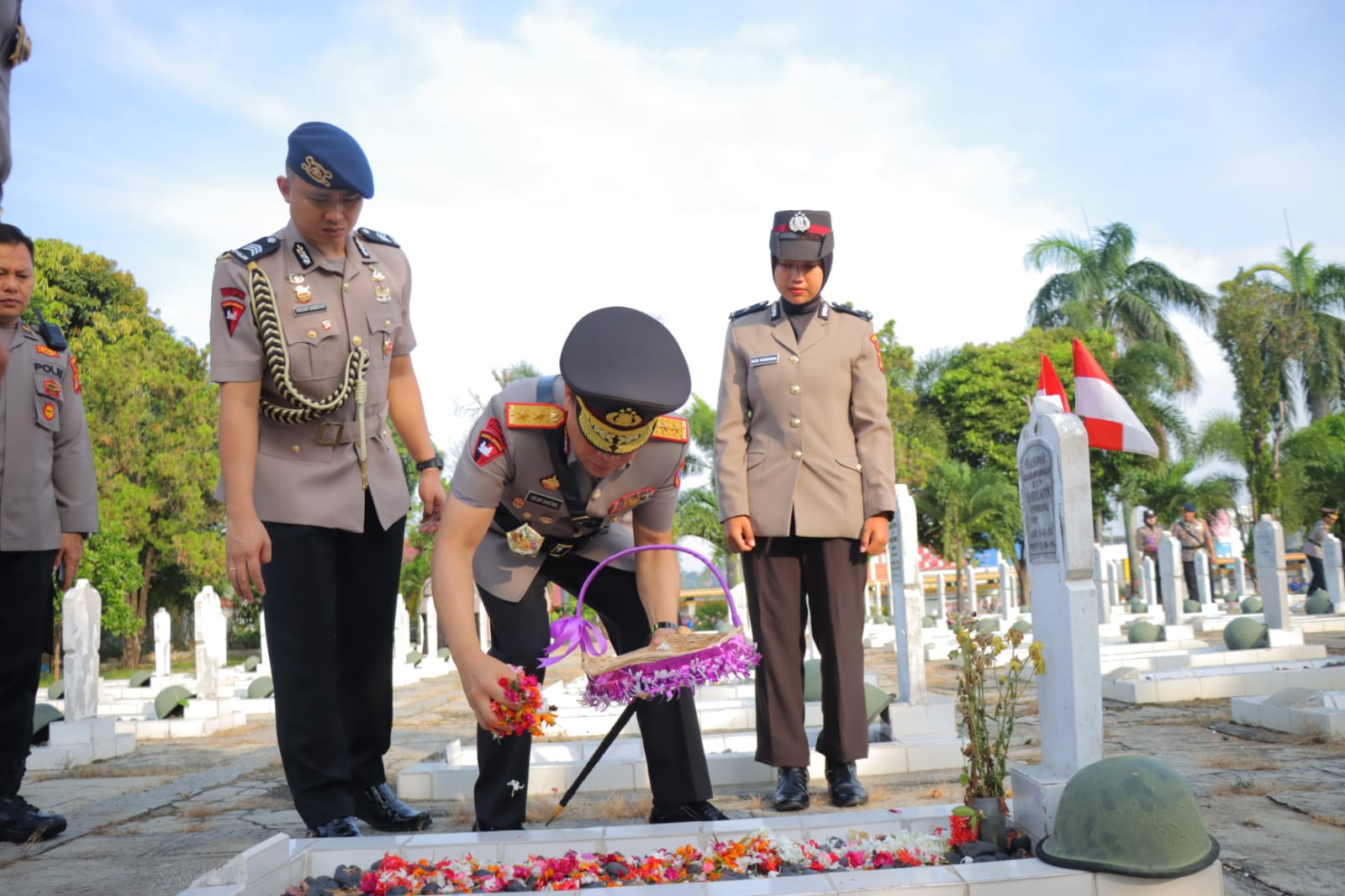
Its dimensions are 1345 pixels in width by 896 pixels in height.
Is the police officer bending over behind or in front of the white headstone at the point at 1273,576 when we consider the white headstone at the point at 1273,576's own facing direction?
in front

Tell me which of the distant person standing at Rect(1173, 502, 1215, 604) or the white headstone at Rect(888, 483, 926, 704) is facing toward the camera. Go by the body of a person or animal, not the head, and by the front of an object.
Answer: the distant person standing

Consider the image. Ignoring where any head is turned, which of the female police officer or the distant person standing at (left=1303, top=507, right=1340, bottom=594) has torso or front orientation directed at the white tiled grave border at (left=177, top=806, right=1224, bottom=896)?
the female police officer

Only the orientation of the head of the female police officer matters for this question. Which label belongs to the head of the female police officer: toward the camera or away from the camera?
toward the camera

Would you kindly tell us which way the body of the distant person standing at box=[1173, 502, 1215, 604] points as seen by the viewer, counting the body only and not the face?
toward the camera

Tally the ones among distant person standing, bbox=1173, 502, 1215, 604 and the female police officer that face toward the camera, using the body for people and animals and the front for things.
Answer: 2

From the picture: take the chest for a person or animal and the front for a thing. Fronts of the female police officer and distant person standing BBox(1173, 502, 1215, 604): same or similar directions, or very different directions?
same or similar directions

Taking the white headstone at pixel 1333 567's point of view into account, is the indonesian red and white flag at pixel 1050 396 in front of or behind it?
in front

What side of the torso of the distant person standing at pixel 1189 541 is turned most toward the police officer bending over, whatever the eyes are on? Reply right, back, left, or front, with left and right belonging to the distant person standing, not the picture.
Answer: front

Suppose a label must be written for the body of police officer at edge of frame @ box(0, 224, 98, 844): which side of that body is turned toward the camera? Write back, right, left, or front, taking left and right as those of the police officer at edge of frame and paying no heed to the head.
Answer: front

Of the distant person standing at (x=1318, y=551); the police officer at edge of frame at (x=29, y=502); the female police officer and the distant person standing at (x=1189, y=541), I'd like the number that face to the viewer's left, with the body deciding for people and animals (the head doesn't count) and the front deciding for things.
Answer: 0
